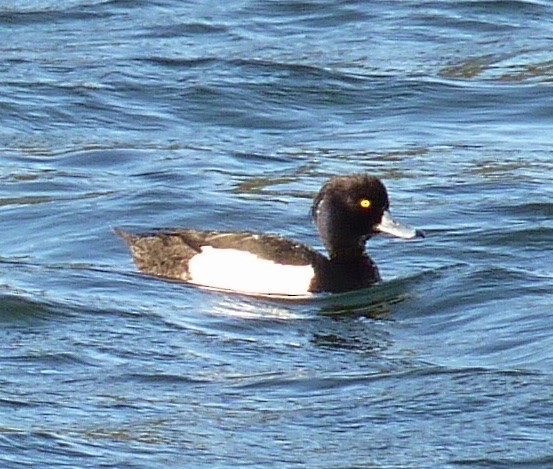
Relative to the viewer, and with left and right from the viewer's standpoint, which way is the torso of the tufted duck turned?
facing to the right of the viewer
